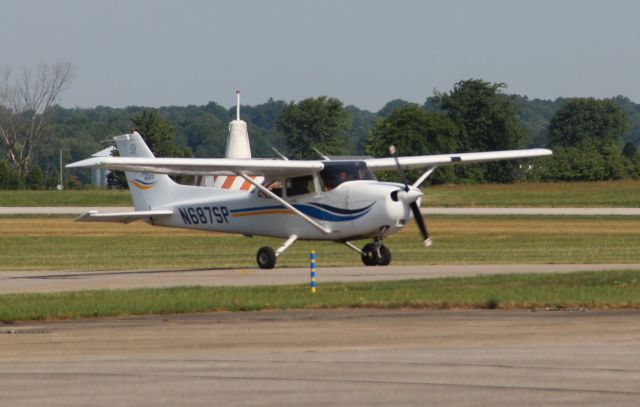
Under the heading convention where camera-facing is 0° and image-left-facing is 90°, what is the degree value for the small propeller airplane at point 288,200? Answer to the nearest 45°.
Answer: approximately 315°
